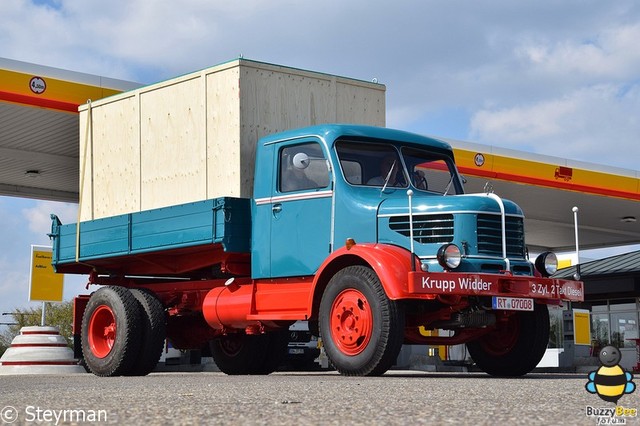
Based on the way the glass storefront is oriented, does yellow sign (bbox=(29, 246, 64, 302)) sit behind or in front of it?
in front

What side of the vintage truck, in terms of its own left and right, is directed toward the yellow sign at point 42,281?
back

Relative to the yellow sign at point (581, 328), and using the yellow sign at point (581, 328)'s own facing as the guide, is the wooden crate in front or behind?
in front

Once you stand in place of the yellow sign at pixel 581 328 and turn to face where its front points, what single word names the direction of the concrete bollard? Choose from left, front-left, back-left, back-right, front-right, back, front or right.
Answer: front-right

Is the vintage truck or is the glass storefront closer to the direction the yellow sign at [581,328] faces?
the vintage truck

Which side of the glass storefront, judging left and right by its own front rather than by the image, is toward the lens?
front

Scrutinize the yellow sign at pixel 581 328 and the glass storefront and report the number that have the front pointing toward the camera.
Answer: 2

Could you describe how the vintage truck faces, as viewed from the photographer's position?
facing the viewer and to the right of the viewer
